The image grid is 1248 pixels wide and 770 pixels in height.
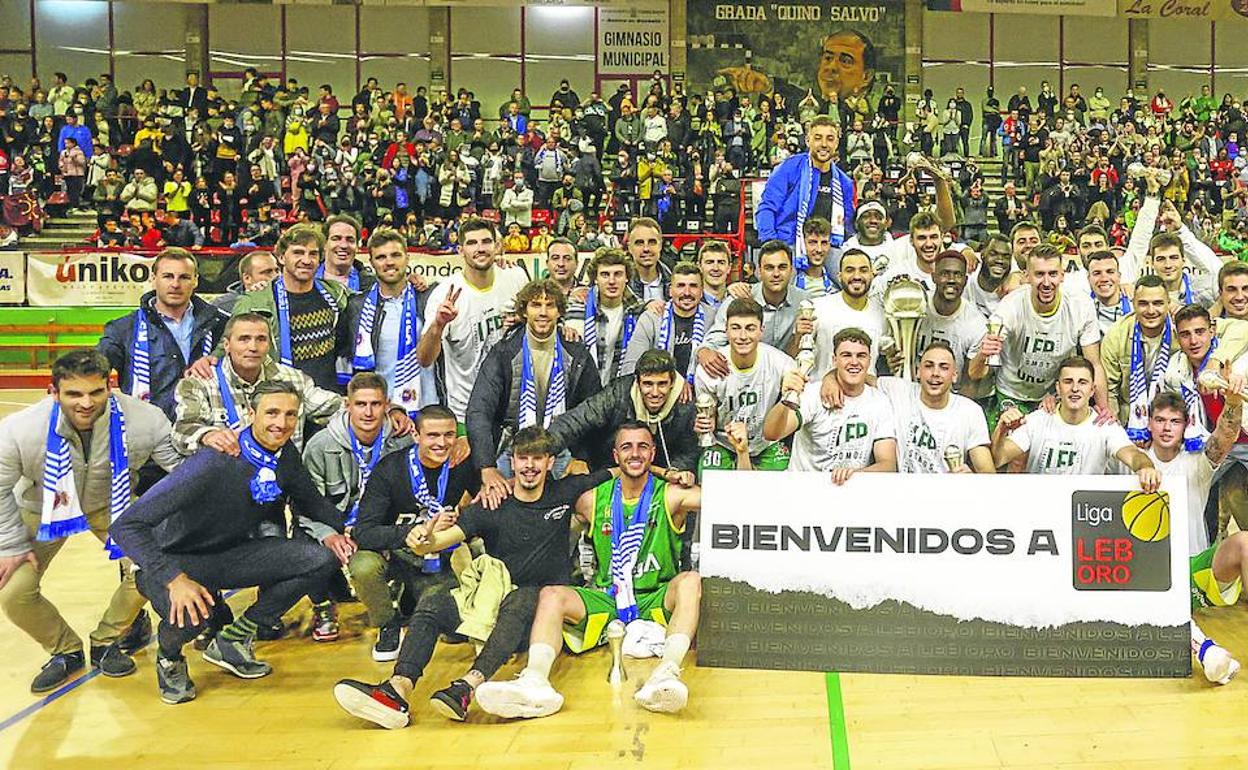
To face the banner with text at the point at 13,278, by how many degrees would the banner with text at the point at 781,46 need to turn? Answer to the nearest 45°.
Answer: approximately 45° to its right

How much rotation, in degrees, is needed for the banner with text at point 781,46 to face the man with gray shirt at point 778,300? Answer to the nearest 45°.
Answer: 0° — it already faces them

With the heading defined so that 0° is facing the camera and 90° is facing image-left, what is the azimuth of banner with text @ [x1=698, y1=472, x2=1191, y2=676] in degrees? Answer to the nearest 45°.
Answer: approximately 0°

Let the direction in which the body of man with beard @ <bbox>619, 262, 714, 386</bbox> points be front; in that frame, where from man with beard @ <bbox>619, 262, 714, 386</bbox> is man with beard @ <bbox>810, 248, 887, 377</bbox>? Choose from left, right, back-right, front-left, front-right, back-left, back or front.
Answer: left

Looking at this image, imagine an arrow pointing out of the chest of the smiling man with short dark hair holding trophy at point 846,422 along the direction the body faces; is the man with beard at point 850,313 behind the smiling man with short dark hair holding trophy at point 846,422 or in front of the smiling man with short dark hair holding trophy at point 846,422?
behind

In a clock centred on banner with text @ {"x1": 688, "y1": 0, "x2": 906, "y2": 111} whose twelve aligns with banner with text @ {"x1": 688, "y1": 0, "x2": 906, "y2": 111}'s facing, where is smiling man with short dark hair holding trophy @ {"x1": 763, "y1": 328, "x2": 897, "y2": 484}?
The smiling man with short dark hair holding trophy is roughly at 12 o'clock from the banner with text.

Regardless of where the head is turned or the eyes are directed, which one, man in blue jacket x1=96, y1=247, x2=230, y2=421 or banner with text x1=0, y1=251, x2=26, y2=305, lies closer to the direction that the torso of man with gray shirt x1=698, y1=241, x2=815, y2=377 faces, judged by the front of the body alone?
the man in blue jacket

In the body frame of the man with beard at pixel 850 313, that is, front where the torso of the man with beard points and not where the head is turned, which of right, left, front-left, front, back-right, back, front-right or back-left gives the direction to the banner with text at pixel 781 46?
back
